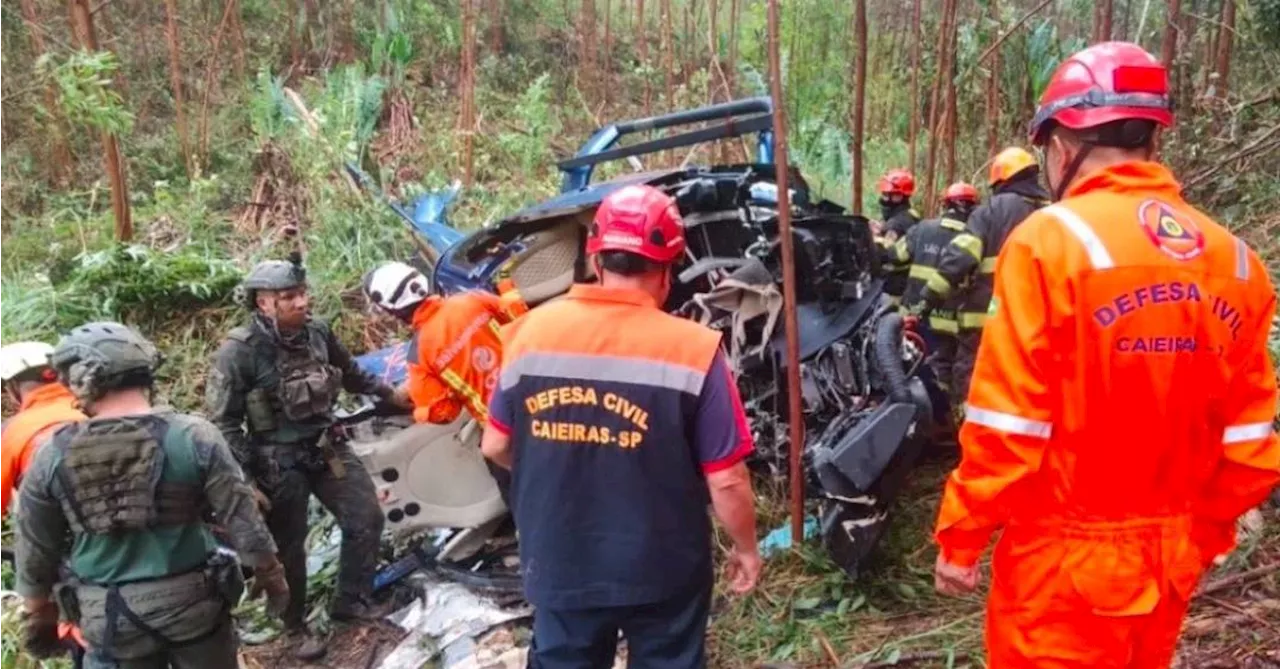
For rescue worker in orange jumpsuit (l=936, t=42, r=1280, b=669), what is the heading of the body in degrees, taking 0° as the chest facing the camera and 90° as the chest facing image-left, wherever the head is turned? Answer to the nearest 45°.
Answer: approximately 135°

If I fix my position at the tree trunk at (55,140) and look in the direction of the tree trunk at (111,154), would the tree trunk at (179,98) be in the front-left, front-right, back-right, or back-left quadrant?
front-left

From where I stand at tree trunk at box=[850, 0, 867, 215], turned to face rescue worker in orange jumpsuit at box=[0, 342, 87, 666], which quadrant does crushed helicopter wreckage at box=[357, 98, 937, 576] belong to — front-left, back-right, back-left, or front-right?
front-left

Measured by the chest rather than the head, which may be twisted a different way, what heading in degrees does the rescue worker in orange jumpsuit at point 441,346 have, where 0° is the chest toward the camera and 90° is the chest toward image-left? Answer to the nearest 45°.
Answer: approximately 135°

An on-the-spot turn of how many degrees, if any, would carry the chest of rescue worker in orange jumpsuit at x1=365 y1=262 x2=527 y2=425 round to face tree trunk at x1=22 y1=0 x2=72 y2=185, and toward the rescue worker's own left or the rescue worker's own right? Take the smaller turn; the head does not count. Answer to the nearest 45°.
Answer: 0° — they already face it

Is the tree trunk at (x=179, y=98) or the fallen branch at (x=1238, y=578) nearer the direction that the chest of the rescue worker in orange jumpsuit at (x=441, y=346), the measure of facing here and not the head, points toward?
the tree trunk

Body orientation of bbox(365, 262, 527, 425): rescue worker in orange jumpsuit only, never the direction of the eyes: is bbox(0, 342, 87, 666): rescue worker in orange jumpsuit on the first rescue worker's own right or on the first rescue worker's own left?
on the first rescue worker's own left

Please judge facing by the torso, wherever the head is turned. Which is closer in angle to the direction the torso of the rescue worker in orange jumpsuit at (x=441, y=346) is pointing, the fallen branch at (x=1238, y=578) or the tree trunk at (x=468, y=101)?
the tree trunk

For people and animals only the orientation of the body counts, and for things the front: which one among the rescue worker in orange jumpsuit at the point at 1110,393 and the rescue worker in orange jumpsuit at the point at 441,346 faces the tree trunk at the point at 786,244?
the rescue worker in orange jumpsuit at the point at 1110,393

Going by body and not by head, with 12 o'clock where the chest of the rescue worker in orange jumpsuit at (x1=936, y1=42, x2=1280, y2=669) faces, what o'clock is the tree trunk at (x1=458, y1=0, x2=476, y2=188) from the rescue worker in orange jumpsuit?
The tree trunk is roughly at 12 o'clock from the rescue worker in orange jumpsuit.

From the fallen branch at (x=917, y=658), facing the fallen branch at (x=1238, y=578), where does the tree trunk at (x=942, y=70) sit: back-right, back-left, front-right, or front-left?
front-left

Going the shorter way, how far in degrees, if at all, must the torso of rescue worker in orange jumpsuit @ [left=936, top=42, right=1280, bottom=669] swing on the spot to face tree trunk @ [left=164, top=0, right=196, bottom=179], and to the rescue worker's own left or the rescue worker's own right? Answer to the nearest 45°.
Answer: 0° — they already face it

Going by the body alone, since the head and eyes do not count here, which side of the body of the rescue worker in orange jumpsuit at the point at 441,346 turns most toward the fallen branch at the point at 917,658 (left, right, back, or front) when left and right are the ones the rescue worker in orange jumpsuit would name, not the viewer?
back

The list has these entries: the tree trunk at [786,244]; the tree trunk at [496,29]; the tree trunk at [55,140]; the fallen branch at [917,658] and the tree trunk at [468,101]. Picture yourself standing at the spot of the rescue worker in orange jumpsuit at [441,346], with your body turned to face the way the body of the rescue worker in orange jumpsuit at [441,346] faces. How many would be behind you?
2

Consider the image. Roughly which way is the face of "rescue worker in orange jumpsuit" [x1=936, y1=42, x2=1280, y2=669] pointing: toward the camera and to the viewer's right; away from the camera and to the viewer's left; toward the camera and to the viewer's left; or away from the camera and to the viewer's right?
away from the camera and to the viewer's left

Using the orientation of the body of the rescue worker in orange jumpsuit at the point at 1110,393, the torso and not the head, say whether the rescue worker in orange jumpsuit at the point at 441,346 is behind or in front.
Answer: in front
